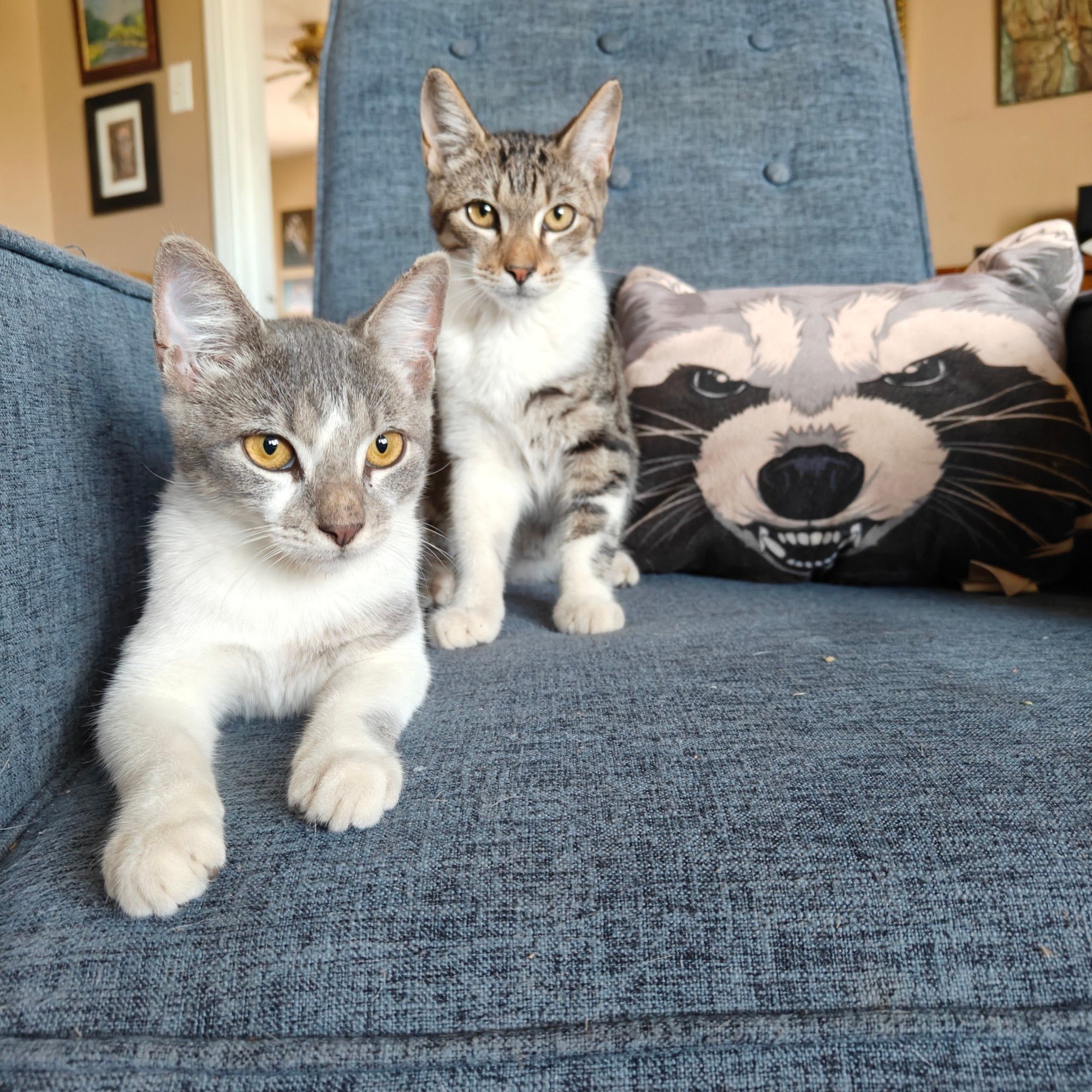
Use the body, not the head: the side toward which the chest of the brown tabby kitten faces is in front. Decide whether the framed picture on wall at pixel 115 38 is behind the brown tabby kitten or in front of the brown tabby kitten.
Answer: behind

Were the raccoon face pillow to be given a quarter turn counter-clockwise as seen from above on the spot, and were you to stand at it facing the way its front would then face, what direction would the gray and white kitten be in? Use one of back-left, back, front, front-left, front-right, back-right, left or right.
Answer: back-right

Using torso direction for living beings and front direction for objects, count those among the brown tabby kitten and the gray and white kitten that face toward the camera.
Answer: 2

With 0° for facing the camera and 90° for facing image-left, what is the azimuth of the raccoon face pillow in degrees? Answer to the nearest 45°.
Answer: approximately 0°

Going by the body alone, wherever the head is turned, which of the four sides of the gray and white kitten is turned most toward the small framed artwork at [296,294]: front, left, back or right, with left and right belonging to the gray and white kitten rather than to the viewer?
back

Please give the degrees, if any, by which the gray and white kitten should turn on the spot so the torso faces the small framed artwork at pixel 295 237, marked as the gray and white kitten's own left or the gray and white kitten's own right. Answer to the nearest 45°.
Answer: approximately 180°

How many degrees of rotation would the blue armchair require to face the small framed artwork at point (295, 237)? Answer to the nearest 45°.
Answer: approximately 180°
